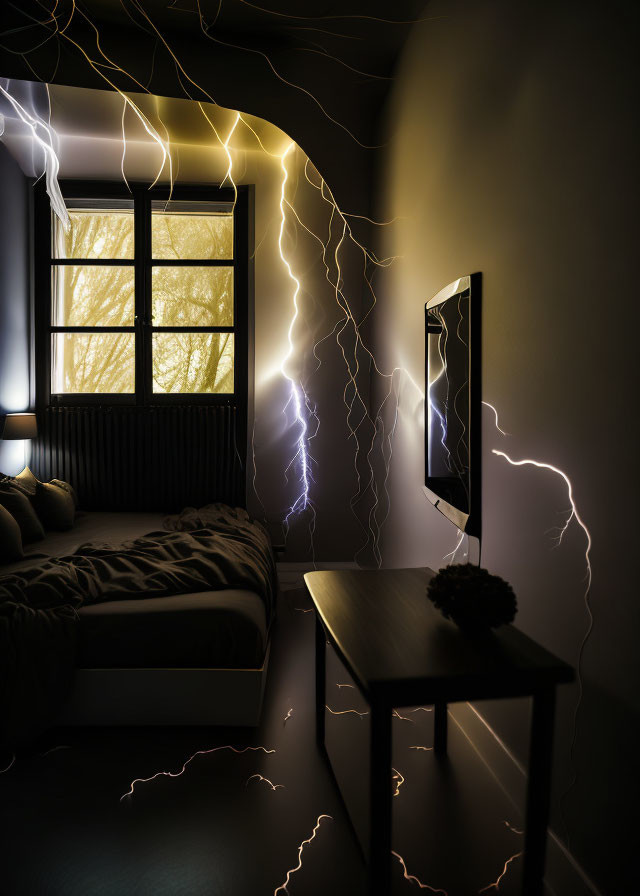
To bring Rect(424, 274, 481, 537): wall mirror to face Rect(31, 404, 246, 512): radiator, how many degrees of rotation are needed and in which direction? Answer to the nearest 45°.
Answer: approximately 45° to its right

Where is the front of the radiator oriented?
toward the camera

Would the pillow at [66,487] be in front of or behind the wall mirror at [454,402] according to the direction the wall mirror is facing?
in front

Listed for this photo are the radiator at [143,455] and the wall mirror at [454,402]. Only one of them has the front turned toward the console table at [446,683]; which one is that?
the radiator

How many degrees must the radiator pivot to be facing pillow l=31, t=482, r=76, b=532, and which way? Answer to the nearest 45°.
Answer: approximately 45° to its right

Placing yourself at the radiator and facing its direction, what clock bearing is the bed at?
The bed is roughly at 12 o'clock from the radiator.

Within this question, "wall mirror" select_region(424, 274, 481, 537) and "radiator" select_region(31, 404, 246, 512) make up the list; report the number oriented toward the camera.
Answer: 1

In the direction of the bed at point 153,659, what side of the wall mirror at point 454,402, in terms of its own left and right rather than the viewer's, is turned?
front

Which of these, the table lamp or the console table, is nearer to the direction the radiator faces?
the console table

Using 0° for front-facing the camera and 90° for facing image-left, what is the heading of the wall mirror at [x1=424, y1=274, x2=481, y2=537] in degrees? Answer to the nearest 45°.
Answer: approximately 90°

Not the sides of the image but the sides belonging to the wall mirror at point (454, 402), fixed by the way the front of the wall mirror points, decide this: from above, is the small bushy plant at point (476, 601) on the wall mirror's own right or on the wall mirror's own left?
on the wall mirror's own left
